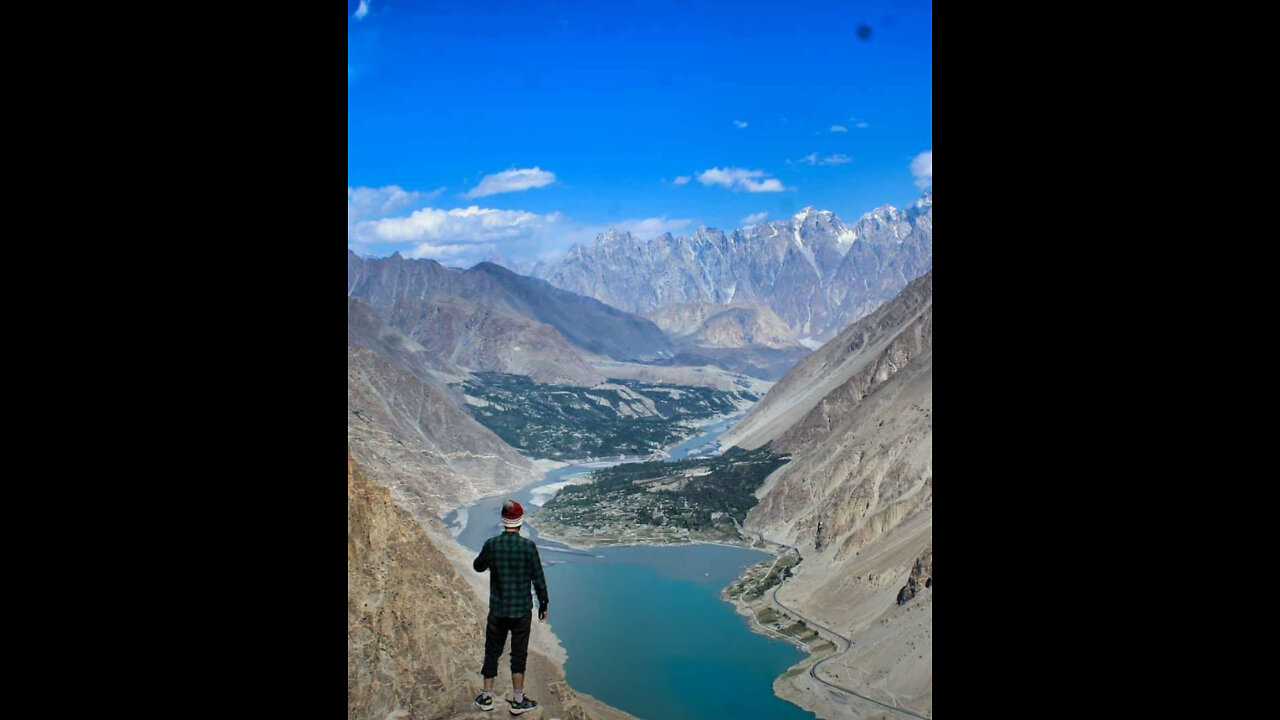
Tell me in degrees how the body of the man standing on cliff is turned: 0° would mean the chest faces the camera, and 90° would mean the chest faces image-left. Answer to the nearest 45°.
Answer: approximately 180°

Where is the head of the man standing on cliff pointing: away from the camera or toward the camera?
away from the camera
